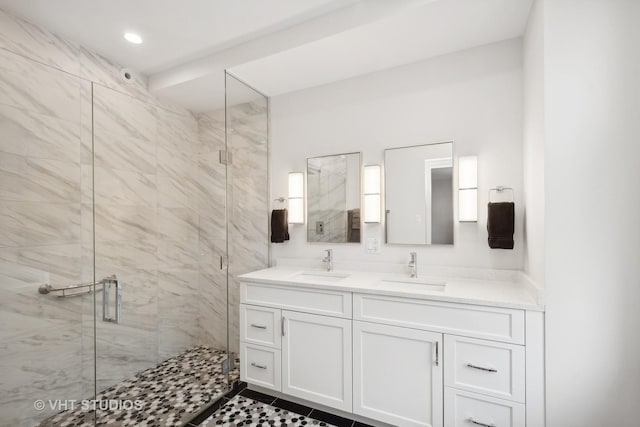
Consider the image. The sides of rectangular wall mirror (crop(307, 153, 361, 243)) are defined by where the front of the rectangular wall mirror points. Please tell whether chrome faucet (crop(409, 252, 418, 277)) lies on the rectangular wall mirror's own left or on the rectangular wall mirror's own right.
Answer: on the rectangular wall mirror's own left

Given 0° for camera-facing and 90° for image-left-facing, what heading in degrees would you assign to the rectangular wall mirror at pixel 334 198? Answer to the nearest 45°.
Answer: approximately 45°

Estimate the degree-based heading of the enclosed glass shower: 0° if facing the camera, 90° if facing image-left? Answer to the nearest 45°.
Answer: approximately 315°

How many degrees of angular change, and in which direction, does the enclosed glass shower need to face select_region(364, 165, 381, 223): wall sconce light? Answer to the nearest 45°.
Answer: approximately 45° to its left

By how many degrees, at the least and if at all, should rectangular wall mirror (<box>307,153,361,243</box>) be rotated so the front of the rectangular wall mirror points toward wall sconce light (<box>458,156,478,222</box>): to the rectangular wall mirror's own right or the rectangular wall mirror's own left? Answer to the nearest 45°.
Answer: approximately 90° to the rectangular wall mirror's own left

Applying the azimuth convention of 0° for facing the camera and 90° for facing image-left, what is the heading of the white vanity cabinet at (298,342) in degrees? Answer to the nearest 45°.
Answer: approximately 45°

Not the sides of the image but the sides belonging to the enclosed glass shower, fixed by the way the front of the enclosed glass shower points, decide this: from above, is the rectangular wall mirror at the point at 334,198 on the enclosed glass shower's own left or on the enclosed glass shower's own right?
on the enclosed glass shower's own left
